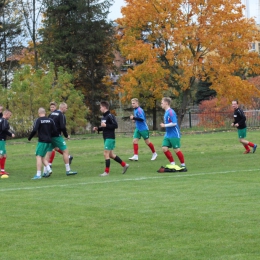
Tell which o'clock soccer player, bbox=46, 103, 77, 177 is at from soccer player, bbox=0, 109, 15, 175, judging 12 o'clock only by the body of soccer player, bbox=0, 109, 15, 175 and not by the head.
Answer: soccer player, bbox=46, 103, 77, 177 is roughly at 1 o'clock from soccer player, bbox=0, 109, 15, 175.

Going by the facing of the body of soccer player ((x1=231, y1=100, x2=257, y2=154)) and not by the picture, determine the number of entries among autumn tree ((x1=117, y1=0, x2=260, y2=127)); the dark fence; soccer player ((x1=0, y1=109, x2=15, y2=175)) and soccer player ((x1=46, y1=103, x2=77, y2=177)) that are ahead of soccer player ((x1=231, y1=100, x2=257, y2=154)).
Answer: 2

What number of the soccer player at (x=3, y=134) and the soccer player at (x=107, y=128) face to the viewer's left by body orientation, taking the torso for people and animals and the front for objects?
1

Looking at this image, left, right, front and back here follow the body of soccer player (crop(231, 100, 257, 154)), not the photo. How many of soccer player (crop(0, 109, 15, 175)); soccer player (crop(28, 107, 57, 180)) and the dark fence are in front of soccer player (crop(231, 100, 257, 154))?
2

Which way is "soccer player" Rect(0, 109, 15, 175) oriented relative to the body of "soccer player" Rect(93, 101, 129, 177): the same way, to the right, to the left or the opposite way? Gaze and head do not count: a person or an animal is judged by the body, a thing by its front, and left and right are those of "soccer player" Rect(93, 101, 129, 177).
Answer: the opposite way

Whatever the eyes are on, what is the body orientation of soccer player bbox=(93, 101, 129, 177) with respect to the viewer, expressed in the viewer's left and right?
facing to the left of the viewer

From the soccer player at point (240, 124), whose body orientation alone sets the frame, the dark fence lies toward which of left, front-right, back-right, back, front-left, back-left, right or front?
back-right

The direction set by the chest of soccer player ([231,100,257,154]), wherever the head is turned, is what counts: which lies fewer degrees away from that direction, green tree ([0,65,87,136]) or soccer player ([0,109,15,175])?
the soccer player

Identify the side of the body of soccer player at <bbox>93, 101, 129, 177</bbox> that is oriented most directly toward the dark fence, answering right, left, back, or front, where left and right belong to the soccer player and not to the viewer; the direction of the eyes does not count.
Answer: right
